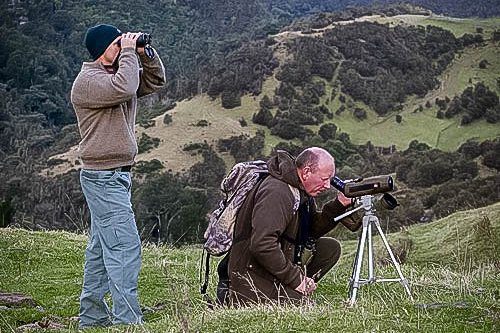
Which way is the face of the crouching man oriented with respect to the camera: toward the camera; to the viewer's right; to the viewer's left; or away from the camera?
to the viewer's right

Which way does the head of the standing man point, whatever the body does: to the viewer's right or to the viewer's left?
to the viewer's right

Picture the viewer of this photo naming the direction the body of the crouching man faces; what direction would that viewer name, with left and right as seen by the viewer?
facing to the right of the viewer

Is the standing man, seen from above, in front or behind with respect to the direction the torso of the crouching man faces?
behind
